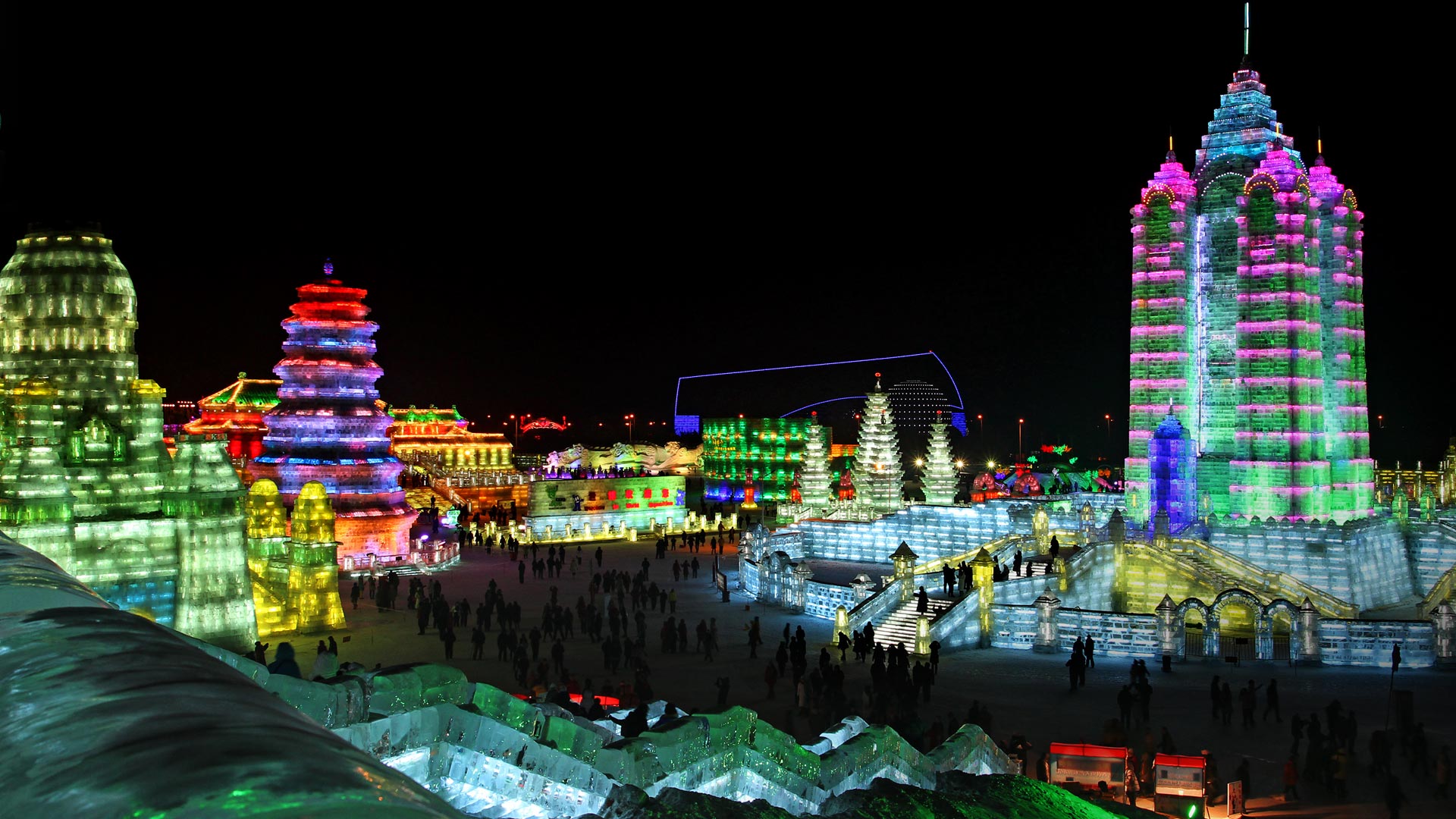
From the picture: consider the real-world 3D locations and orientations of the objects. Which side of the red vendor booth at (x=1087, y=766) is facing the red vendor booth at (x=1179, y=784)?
left

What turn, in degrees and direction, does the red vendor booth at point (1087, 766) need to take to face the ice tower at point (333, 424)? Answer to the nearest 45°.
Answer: approximately 135° to its right

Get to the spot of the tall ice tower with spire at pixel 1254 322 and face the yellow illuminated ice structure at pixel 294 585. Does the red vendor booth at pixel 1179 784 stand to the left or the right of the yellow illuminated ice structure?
left

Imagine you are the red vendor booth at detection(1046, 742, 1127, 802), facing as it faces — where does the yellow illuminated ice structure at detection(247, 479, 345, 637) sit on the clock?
The yellow illuminated ice structure is roughly at 4 o'clock from the red vendor booth.

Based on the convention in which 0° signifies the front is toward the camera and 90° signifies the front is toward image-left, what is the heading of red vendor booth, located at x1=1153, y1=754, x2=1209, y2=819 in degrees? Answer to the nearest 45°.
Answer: approximately 0°

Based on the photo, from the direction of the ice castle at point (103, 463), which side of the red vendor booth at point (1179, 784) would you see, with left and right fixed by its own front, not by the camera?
right

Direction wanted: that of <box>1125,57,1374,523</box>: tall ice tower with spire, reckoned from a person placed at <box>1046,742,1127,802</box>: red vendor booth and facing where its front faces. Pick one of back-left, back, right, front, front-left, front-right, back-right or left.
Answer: back

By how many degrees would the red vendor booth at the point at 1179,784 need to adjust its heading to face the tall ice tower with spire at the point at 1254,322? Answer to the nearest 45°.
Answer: approximately 180°

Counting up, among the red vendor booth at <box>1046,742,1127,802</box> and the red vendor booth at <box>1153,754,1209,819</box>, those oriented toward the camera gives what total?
2

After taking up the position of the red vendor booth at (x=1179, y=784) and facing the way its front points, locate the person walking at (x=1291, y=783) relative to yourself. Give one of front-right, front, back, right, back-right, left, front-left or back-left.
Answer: back-left
